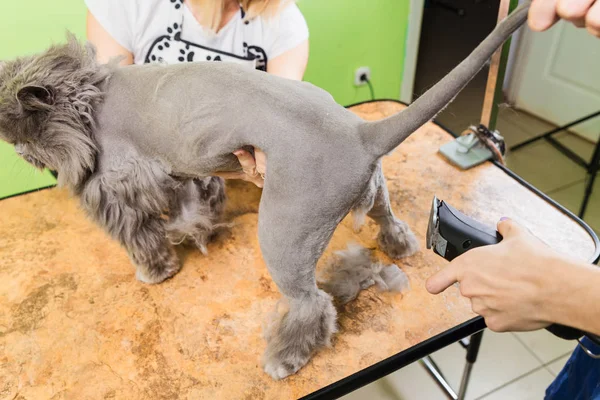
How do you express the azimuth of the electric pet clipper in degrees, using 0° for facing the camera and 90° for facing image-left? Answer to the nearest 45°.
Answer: approximately 90°

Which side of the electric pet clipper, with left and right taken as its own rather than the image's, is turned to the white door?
right
